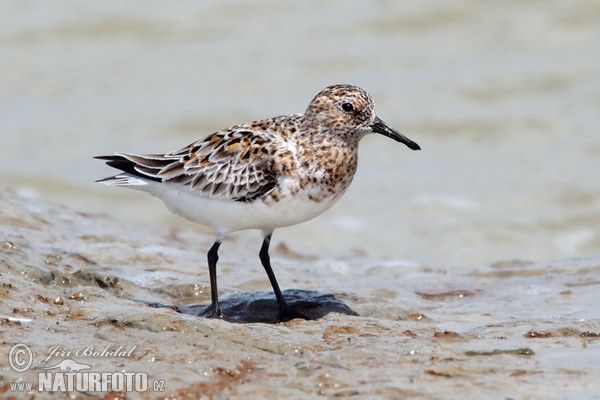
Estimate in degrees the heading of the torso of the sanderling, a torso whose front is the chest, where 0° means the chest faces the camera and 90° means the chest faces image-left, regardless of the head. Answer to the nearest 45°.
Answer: approximately 270°
